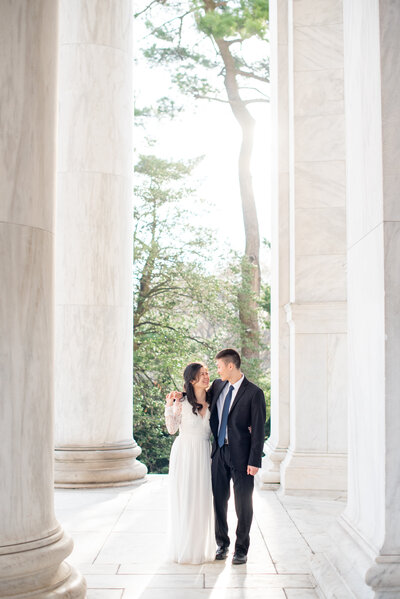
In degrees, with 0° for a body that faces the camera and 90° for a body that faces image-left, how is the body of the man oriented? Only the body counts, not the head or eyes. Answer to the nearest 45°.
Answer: approximately 45°

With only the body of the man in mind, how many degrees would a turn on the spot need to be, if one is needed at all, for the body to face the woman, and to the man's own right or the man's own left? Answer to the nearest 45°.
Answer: approximately 45° to the man's own right

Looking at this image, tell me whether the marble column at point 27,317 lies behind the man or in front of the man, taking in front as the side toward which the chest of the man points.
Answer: in front

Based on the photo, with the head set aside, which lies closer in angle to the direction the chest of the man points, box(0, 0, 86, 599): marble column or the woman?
the marble column

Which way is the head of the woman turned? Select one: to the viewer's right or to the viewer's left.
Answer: to the viewer's right

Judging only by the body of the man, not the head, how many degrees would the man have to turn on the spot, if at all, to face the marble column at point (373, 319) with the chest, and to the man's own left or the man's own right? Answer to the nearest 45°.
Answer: approximately 90° to the man's own left
